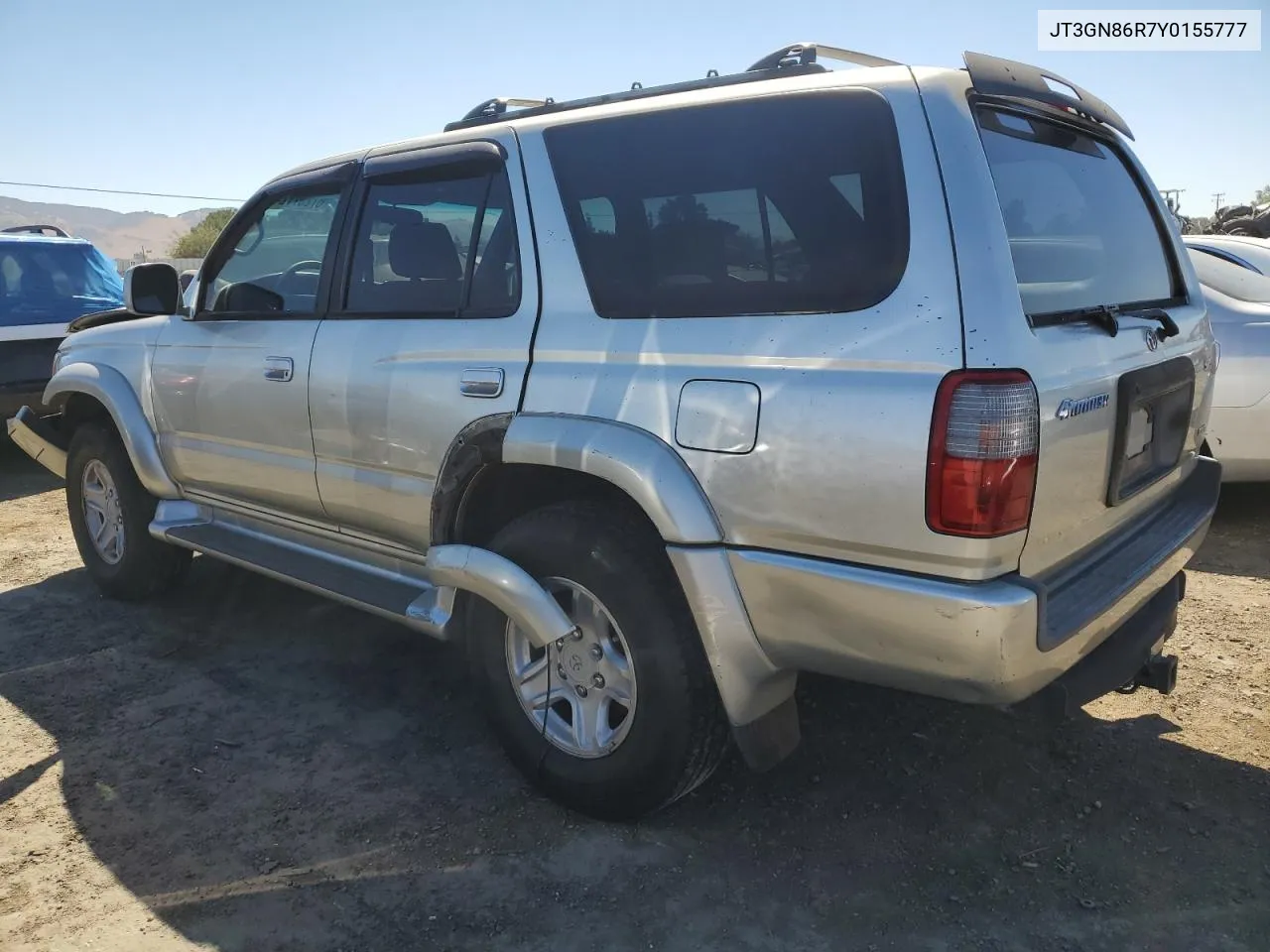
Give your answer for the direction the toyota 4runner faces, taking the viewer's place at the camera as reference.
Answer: facing away from the viewer and to the left of the viewer

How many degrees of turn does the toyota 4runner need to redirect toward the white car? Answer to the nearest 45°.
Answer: approximately 90° to its right

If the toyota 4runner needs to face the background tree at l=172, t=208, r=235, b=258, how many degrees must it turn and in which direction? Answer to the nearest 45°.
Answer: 0° — it already faces it

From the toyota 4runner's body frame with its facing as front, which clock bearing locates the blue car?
The blue car is roughly at 12 o'clock from the toyota 4runner.
